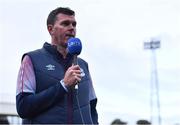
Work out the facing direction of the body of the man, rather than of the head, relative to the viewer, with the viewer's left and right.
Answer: facing the viewer and to the right of the viewer
